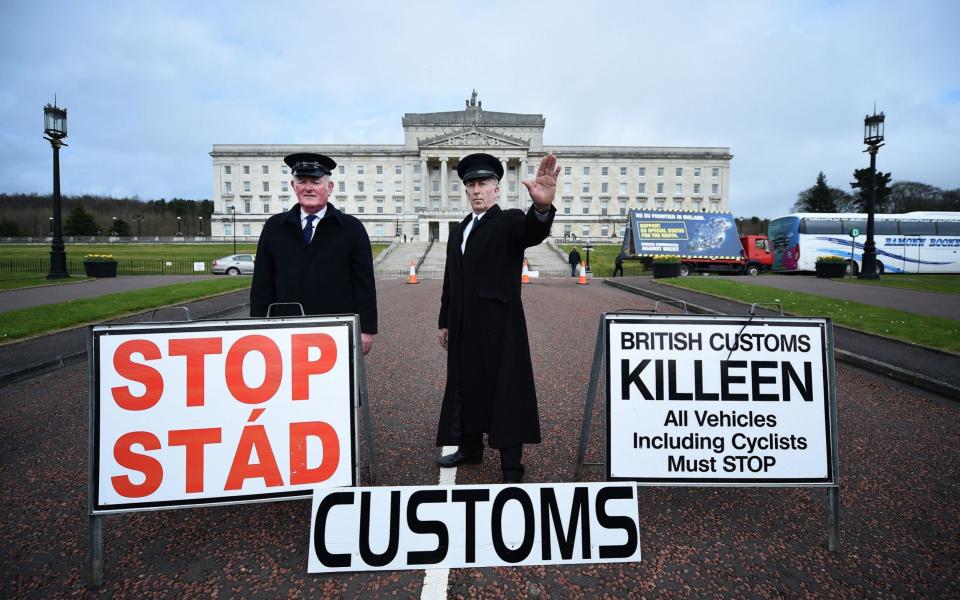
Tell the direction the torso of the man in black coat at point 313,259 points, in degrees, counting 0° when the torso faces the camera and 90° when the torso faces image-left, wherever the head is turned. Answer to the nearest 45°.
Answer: approximately 0°

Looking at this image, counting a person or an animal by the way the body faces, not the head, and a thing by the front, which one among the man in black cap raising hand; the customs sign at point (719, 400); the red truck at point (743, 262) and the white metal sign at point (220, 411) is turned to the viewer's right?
the red truck

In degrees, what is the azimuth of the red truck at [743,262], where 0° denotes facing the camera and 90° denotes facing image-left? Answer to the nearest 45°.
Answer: approximately 270°

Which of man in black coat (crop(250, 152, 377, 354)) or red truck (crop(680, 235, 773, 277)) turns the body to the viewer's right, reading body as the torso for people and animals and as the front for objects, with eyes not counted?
the red truck

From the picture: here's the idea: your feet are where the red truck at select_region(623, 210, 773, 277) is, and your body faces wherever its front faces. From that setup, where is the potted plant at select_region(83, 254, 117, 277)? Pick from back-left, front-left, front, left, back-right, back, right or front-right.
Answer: back-right

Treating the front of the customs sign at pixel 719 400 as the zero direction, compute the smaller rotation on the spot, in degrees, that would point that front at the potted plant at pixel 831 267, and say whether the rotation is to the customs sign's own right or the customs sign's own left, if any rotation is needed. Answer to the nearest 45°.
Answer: approximately 180°

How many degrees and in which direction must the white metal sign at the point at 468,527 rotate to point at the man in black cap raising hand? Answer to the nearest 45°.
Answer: approximately 180°

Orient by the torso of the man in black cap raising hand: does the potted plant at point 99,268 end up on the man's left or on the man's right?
on the man's right

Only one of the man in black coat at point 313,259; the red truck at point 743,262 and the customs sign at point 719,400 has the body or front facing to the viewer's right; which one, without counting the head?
the red truck
